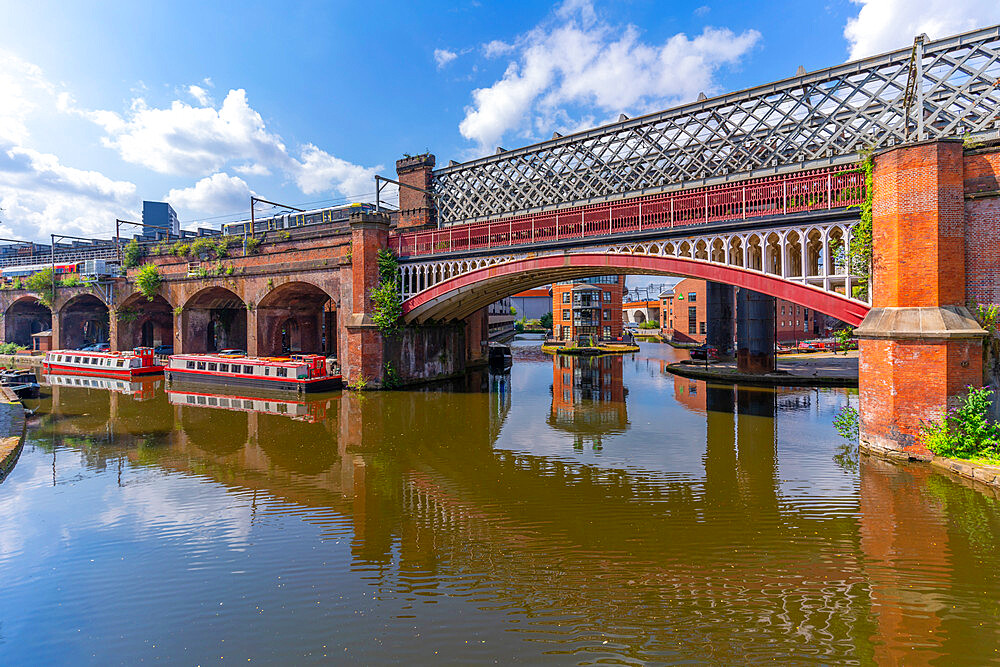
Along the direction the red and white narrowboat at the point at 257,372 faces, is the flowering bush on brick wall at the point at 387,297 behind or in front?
in front

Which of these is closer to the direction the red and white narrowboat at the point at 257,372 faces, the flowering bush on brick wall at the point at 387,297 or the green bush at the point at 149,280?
the flowering bush on brick wall

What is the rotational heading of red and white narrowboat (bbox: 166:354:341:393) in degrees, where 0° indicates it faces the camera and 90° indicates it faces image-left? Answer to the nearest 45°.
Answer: approximately 315°

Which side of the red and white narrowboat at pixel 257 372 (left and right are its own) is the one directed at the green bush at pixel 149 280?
front

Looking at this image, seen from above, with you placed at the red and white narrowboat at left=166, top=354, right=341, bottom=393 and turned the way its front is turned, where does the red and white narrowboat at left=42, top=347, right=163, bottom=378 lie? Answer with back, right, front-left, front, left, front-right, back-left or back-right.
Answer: front
